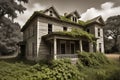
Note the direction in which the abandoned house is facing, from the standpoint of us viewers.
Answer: facing the viewer and to the right of the viewer

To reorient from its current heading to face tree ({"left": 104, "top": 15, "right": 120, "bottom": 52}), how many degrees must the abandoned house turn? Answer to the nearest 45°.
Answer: approximately 90° to its left

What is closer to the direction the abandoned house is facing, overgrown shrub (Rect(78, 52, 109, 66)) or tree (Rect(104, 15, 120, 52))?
the overgrown shrub
